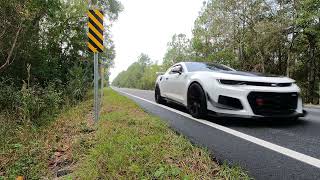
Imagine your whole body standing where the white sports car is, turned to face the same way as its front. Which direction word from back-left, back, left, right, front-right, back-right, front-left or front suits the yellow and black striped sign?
back-right

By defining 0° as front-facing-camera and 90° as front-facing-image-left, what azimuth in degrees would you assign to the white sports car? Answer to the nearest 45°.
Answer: approximately 315°

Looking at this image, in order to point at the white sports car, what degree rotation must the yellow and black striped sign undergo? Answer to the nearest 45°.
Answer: approximately 45° to its left
